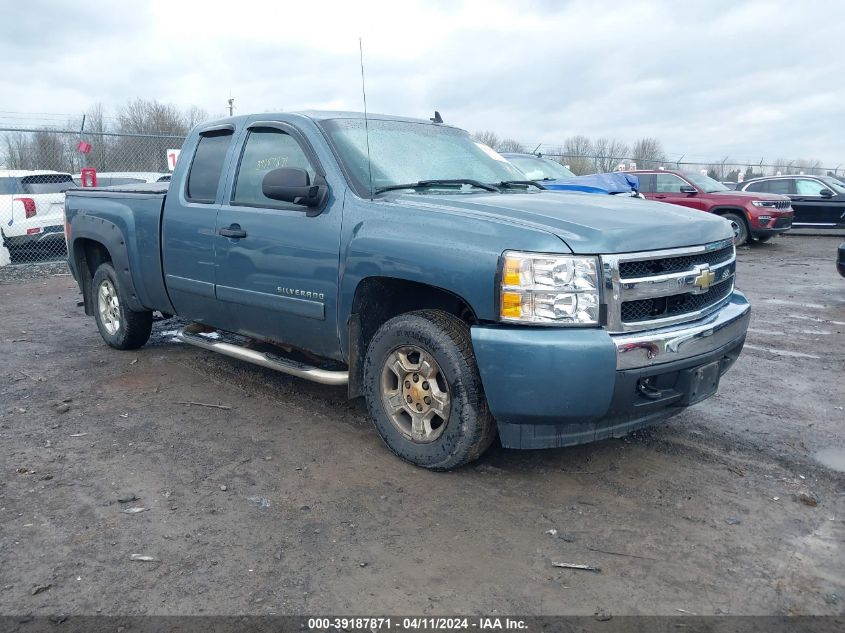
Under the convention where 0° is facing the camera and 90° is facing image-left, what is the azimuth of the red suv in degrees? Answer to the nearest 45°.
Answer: approximately 315°

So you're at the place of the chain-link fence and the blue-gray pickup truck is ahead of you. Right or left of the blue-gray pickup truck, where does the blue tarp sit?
left

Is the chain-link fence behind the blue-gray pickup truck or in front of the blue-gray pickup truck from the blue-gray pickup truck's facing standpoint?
behind

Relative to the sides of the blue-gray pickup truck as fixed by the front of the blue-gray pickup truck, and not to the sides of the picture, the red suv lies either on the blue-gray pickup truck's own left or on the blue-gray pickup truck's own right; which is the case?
on the blue-gray pickup truck's own left

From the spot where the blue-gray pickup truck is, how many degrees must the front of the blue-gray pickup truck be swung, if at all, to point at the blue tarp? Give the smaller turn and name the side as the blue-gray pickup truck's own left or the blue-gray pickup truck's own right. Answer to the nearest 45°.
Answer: approximately 135° to the blue-gray pickup truck's own left

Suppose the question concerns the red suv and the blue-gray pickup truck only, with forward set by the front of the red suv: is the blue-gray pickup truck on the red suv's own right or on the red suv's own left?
on the red suv's own right

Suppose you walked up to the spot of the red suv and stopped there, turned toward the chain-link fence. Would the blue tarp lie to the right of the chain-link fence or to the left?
left
